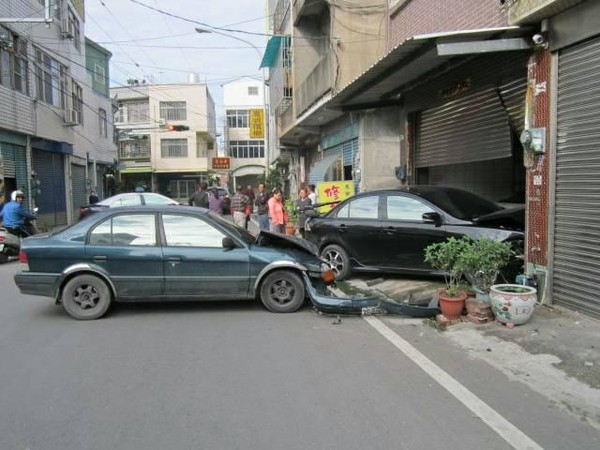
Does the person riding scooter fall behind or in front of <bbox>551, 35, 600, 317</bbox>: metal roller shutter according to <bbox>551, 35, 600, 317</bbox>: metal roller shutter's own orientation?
in front

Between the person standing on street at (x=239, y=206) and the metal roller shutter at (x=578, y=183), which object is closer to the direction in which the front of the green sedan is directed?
the metal roller shutter

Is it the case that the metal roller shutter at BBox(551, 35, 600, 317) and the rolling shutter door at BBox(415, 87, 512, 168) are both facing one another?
no

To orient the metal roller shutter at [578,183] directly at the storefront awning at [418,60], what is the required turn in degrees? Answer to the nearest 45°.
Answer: approximately 45° to its right

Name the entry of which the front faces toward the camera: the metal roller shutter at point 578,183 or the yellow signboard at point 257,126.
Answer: the yellow signboard

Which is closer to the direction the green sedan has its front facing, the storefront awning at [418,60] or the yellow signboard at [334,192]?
the storefront awning

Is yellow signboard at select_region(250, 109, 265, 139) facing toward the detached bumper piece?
yes

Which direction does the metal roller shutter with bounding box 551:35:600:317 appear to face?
to the viewer's left

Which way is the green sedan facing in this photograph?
to the viewer's right

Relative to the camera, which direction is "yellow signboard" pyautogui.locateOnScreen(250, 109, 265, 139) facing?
toward the camera

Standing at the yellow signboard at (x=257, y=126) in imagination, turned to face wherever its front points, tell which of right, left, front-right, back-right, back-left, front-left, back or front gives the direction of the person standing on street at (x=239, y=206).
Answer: front

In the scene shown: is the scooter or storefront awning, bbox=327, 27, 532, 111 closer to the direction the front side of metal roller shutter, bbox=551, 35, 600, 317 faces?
the scooter

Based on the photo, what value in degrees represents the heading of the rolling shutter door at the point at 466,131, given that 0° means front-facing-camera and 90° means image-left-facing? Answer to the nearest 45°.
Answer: approximately 45°

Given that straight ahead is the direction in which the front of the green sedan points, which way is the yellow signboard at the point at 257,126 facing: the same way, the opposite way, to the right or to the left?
to the right

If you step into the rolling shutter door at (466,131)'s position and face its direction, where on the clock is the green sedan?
The green sedan is roughly at 12 o'clock from the rolling shutter door.

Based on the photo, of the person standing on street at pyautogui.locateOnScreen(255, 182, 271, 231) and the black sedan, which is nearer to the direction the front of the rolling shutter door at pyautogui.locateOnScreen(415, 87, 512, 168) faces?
the black sedan
